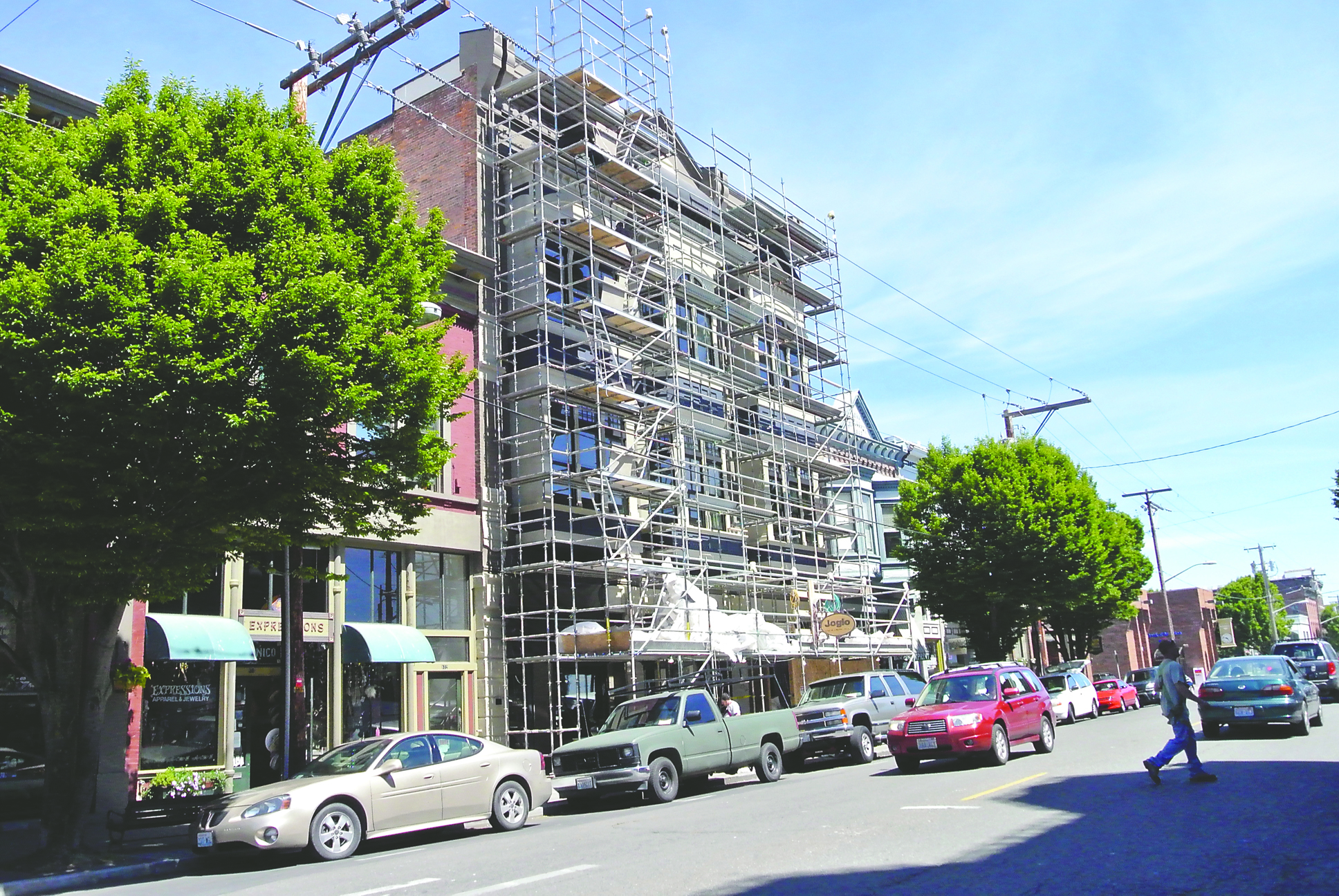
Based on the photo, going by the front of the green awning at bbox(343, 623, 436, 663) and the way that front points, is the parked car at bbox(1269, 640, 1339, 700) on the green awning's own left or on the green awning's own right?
on the green awning's own left

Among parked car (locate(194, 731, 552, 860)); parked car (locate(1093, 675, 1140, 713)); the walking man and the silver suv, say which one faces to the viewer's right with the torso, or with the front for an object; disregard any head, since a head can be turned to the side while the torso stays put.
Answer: the walking man

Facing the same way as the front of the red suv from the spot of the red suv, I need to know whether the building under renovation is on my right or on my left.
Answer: on my right

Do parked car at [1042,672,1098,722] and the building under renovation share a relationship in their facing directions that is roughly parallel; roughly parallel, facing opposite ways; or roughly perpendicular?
roughly perpendicular

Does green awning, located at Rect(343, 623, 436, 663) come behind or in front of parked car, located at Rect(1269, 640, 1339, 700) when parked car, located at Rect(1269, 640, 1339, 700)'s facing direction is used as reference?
behind

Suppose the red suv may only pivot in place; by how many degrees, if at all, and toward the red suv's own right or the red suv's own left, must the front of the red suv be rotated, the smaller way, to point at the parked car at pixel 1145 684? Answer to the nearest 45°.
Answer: approximately 135° to the red suv's own right

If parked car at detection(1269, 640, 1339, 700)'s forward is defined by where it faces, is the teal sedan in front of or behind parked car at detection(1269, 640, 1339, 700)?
behind

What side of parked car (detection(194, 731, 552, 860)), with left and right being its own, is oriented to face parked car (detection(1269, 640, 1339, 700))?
back

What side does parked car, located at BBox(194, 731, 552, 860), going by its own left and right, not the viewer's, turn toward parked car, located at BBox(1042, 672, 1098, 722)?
back

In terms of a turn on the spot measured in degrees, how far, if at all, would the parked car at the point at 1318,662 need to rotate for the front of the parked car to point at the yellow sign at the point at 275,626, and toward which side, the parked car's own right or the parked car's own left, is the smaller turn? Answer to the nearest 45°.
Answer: approximately 180°

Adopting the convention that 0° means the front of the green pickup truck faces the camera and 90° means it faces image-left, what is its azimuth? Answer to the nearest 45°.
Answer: approximately 45°

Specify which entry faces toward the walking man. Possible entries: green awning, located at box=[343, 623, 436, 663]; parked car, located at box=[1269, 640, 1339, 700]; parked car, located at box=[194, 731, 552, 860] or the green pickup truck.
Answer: the green awning

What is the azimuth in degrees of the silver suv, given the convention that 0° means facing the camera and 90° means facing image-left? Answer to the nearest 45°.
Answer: approximately 45°

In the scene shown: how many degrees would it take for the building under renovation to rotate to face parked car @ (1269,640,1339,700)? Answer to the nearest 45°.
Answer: approximately 45° to its left
